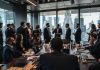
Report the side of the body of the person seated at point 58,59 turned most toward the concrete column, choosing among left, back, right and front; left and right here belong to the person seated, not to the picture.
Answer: front

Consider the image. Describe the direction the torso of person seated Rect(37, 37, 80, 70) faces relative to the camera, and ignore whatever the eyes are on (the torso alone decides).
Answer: away from the camera

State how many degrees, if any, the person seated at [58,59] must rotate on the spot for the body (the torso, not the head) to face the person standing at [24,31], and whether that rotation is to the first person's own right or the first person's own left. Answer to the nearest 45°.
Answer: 0° — they already face them
